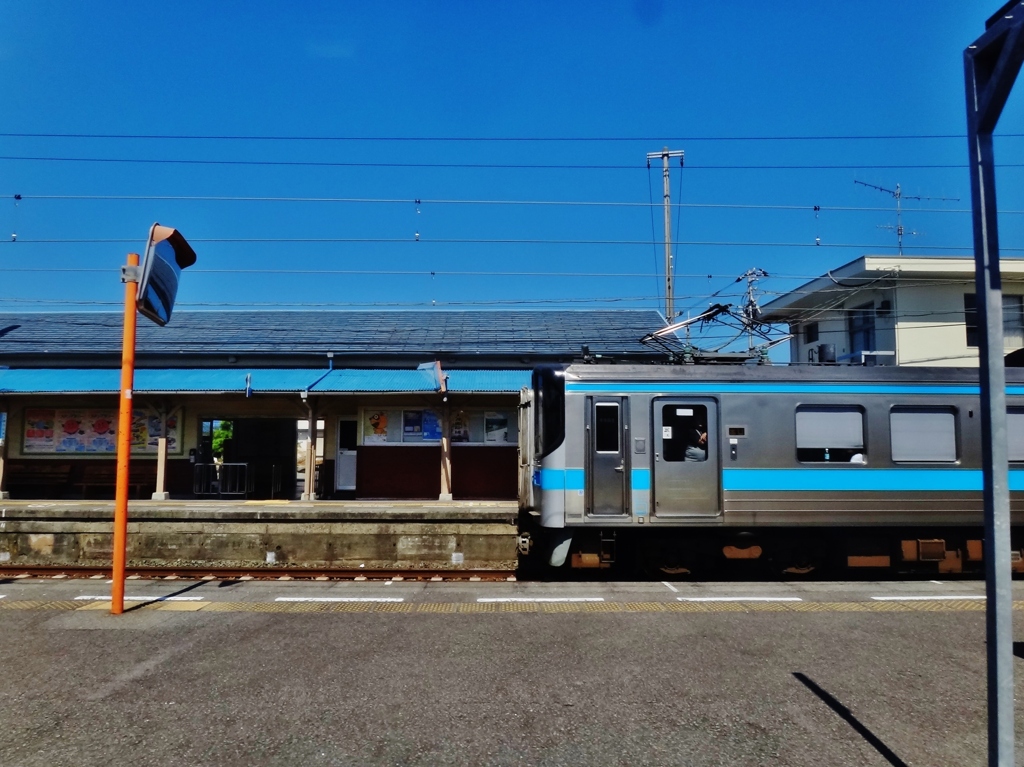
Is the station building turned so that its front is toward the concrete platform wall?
yes

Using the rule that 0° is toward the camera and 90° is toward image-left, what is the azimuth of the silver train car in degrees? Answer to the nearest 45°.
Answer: approximately 90°

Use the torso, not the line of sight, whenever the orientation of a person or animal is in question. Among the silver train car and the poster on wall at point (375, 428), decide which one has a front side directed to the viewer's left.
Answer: the silver train car

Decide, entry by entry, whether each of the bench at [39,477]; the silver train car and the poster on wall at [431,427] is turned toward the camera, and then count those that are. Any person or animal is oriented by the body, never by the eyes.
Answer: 2

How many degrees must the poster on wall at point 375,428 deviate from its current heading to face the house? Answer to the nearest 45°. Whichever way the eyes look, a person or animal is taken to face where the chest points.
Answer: approximately 90° to its left

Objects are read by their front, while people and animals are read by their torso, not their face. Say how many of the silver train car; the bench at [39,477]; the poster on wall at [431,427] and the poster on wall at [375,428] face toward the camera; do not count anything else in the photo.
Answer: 3

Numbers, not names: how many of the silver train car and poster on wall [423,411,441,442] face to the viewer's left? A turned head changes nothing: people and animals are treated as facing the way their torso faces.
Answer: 1
